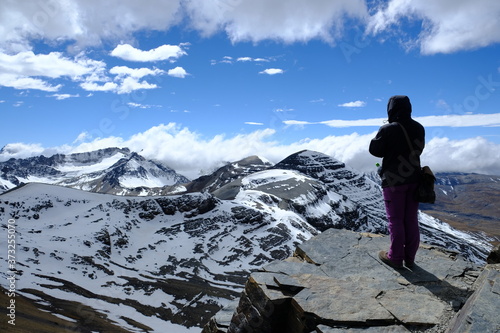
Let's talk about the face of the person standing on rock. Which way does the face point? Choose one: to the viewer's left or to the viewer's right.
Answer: to the viewer's left

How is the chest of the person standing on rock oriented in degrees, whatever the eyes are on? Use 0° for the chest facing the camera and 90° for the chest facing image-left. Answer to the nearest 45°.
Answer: approximately 135°
